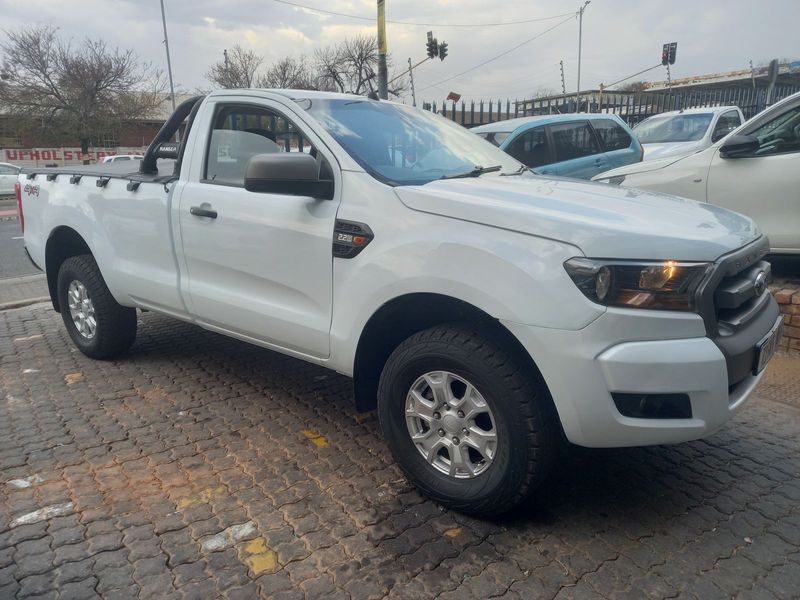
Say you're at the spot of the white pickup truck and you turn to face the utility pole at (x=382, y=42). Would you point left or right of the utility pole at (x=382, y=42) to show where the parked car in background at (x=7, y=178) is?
left

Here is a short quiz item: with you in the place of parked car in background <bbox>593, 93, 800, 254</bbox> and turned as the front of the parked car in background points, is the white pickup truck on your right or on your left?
on your left

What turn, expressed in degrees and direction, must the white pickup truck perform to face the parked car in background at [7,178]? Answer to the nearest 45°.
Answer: approximately 180°

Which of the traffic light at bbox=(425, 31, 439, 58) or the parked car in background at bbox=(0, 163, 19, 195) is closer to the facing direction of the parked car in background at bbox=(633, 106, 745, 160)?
the parked car in background

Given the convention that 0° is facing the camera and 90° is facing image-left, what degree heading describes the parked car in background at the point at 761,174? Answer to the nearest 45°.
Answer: approximately 90°

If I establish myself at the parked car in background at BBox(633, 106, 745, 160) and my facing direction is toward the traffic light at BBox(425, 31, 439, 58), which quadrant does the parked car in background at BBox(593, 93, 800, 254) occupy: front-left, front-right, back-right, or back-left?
back-left

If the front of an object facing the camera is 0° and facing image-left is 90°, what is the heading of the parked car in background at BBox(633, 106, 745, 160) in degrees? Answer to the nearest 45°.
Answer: approximately 45°

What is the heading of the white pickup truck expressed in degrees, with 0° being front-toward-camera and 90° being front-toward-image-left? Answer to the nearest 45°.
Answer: approximately 315°

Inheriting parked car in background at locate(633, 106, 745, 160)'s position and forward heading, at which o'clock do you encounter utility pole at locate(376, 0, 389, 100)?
The utility pole is roughly at 2 o'clock from the parked car in background.

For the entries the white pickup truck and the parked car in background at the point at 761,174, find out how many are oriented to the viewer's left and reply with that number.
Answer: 1

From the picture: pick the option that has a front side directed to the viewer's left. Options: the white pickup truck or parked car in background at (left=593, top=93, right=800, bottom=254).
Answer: the parked car in background

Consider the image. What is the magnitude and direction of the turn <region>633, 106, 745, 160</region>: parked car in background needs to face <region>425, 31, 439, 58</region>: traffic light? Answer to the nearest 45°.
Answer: approximately 90° to its right

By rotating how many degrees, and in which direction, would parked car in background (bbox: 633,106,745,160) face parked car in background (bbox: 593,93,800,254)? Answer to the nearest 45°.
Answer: approximately 45° to its left
